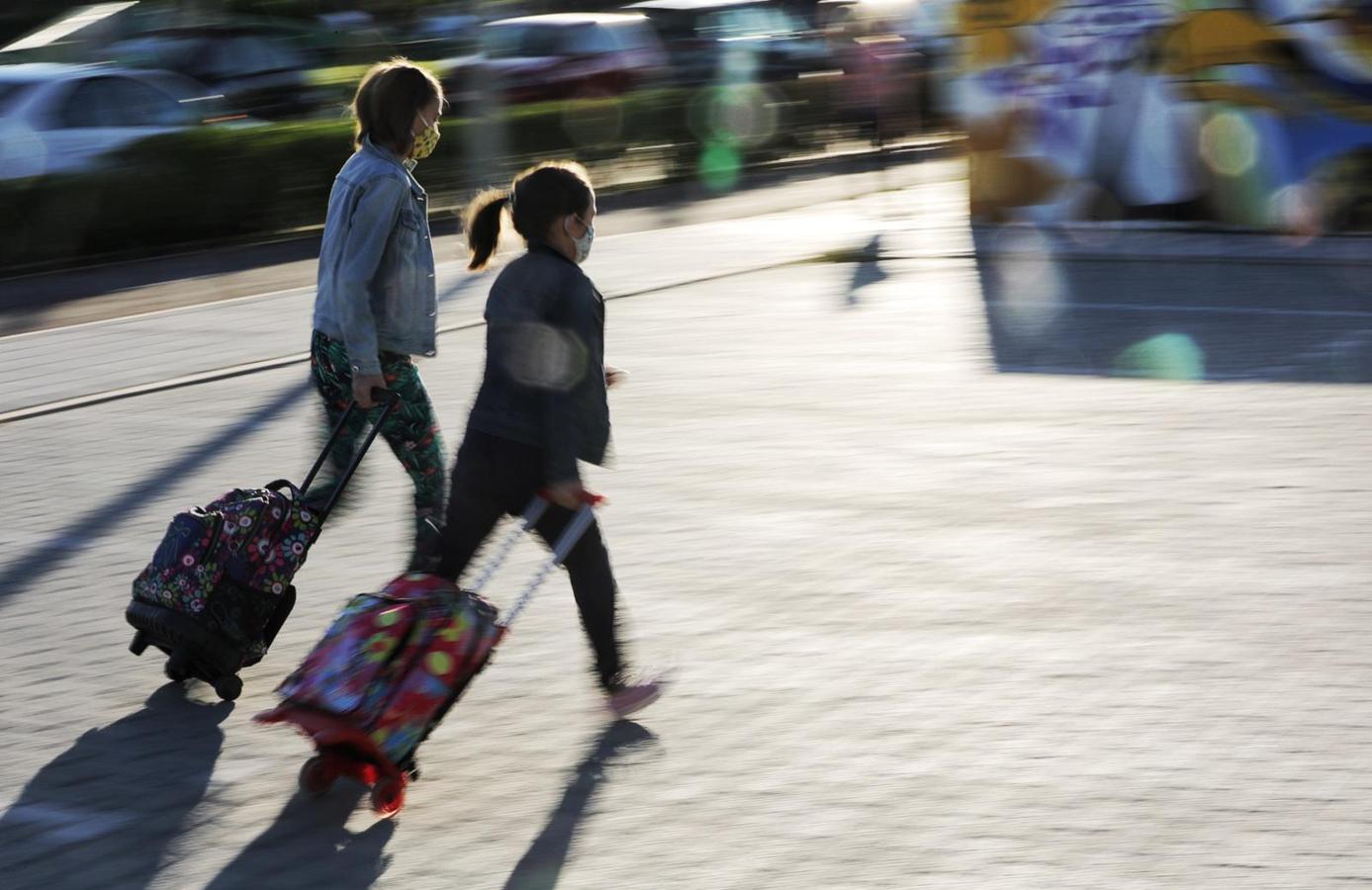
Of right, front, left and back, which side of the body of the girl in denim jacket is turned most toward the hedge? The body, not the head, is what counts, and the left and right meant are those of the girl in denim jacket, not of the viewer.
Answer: left

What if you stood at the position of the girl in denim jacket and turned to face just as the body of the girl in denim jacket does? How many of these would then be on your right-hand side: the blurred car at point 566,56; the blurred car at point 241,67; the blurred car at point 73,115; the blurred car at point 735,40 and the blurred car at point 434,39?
0

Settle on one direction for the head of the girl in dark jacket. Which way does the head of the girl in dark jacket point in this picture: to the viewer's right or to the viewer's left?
to the viewer's right

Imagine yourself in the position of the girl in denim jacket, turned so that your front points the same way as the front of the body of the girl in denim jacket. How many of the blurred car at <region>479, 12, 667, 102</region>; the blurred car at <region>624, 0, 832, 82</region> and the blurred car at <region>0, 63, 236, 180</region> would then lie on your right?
0

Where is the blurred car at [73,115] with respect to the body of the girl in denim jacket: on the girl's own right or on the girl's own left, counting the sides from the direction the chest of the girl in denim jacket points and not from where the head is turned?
on the girl's own left

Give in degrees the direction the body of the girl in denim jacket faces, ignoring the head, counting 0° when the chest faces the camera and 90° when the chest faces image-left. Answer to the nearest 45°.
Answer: approximately 270°

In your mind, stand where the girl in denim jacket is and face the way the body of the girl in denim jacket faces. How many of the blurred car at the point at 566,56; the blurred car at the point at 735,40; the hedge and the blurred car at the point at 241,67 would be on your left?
4

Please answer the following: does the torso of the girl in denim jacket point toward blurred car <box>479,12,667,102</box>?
no

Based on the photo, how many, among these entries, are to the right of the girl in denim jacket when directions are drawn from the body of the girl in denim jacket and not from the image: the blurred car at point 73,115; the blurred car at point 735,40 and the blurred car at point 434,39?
0

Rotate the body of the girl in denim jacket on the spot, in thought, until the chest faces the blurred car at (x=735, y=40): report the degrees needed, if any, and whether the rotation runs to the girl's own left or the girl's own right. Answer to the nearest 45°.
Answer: approximately 90° to the girl's own left

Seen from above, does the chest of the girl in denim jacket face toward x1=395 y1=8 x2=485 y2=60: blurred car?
no

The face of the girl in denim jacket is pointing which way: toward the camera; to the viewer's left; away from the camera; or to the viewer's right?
to the viewer's right
